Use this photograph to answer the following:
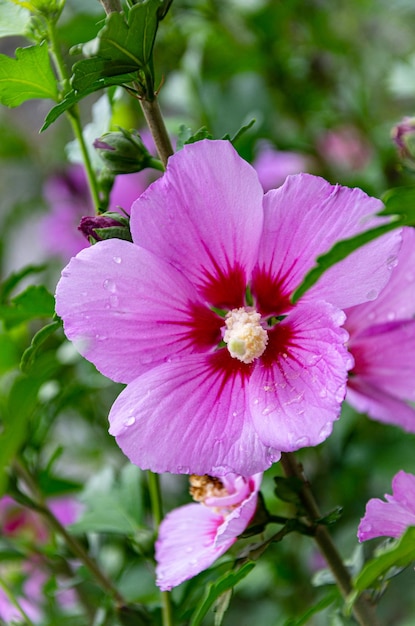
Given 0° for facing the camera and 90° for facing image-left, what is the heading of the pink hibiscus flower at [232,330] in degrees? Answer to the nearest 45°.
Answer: approximately 0°

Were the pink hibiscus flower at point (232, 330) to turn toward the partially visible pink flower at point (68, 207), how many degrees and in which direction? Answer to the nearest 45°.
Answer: approximately 180°

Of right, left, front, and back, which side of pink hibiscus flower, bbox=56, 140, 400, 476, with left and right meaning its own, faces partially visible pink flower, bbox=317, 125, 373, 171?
back

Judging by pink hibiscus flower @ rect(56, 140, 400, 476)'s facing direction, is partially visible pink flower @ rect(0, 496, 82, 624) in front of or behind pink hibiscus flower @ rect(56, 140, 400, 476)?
behind
